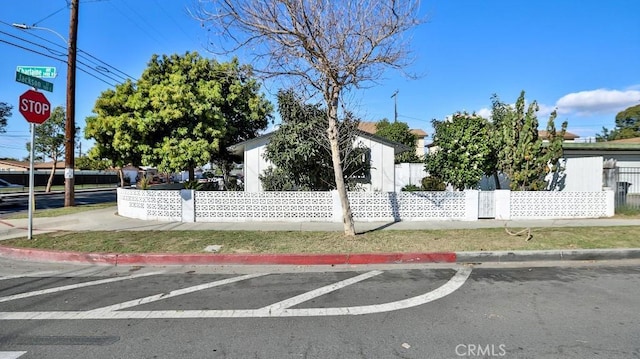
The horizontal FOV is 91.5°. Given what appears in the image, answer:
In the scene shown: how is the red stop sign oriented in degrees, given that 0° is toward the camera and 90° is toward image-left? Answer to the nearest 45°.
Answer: approximately 0°

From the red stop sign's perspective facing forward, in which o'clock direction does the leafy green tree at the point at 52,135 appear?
The leafy green tree is roughly at 6 o'clock from the red stop sign.

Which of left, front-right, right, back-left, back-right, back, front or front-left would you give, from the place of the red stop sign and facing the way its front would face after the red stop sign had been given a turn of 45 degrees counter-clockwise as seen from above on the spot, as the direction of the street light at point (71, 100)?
back-left

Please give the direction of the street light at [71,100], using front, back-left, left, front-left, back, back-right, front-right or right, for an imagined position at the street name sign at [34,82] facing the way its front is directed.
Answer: back-left

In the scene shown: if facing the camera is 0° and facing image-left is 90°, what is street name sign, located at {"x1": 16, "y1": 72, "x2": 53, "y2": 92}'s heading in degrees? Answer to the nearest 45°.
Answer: approximately 315°

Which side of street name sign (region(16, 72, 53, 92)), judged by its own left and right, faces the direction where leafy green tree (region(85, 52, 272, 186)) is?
left

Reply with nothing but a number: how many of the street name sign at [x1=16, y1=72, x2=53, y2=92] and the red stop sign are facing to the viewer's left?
0
